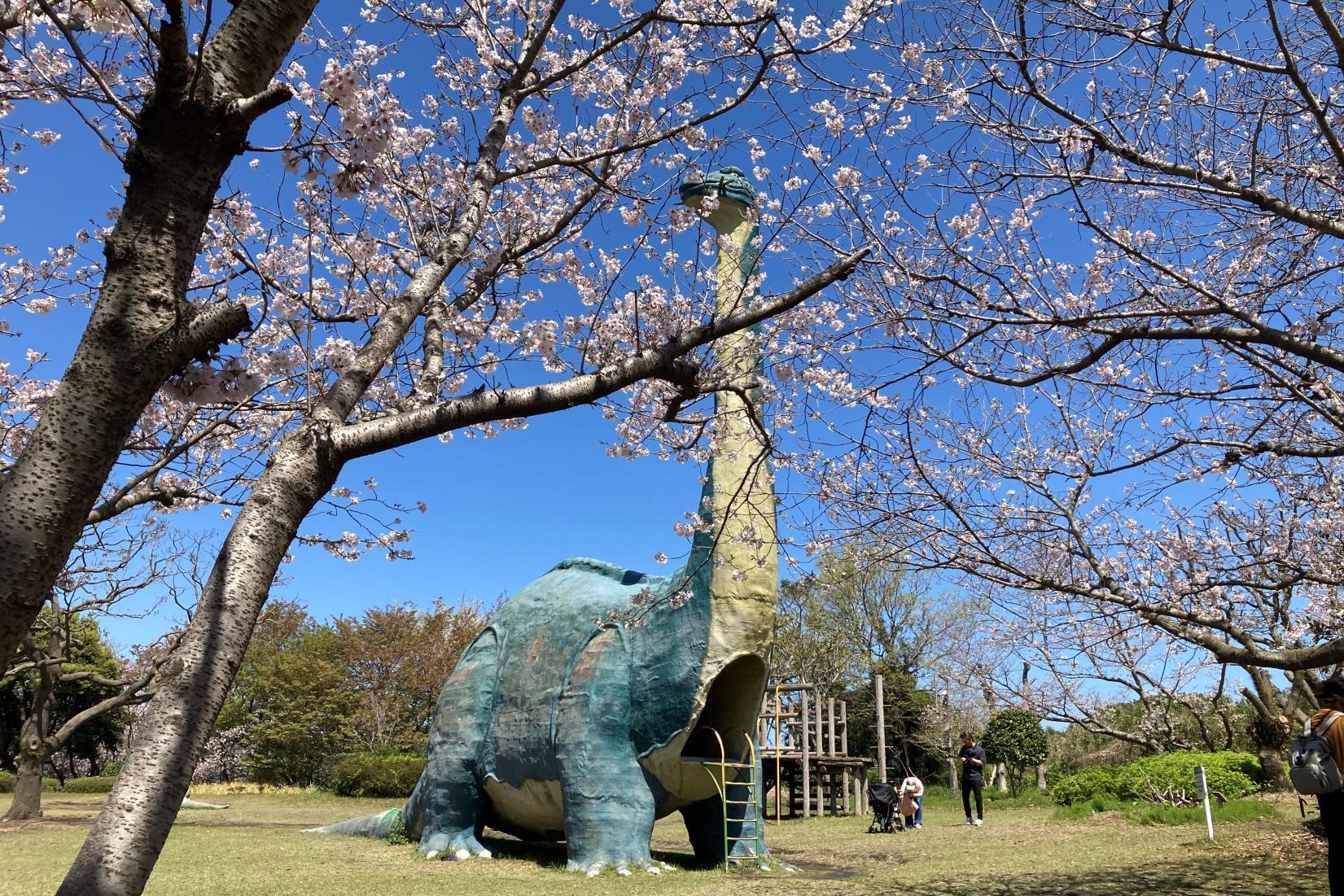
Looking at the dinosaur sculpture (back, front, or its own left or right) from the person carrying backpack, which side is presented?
front

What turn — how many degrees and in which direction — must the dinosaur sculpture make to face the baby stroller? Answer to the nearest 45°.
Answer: approximately 90° to its left

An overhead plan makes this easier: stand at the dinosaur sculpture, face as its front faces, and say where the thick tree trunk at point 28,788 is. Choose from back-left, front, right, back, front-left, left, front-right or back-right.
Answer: back

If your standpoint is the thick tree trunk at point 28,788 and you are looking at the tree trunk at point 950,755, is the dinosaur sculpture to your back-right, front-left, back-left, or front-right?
front-right

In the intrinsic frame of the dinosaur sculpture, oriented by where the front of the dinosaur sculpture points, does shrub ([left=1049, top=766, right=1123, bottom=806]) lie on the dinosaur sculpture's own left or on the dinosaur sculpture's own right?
on the dinosaur sculpture's own left

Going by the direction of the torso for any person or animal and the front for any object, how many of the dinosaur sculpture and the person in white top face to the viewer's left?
0

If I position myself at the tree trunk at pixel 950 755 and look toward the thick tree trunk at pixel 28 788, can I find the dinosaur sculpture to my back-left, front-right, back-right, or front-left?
front-left

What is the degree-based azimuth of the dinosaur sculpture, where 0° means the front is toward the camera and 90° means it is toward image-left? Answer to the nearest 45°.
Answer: approximately 315°

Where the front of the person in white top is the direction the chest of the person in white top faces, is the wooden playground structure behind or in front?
behind

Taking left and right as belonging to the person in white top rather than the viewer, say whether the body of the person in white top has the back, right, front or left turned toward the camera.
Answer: front

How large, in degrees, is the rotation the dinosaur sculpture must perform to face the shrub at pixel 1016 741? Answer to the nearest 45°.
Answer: approximately 90° to its left
